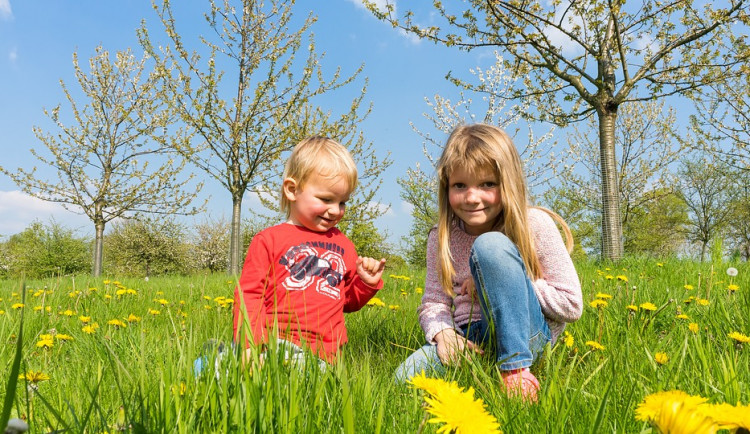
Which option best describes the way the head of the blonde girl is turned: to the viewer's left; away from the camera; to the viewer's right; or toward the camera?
toward the camera

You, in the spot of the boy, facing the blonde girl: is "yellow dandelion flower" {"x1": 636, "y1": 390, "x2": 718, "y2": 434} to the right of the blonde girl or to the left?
right

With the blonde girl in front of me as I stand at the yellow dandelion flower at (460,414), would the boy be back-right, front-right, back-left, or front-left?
front-left

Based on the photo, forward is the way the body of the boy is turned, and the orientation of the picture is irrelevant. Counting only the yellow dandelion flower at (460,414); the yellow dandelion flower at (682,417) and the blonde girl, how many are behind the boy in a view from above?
0

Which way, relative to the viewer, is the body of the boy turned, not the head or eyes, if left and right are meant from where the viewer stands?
facing the viewer and to the right of the viewer

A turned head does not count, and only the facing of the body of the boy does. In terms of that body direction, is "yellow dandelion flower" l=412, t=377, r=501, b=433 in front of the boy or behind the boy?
in front

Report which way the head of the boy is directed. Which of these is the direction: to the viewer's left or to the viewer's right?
to the viewer's right

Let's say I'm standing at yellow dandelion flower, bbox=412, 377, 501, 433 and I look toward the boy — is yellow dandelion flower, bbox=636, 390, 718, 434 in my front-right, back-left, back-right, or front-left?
back-right
